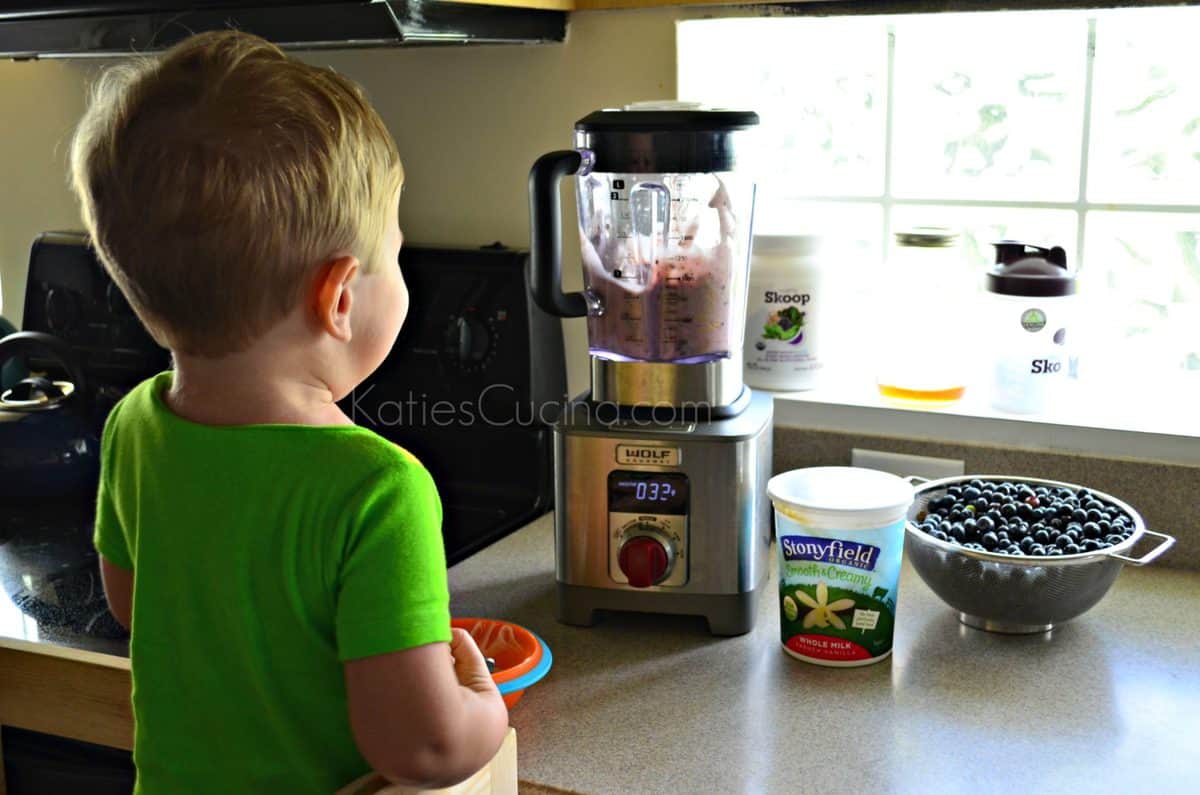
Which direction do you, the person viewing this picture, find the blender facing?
facing the viewer

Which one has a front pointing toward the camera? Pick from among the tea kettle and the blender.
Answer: the blender

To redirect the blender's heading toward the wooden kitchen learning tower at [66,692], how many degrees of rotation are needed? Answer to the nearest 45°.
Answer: approximately 90° to its right

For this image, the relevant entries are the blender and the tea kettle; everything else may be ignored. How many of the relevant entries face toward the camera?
1
